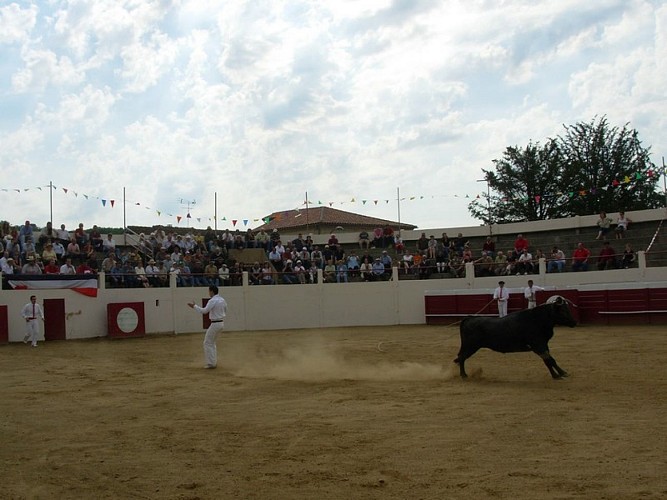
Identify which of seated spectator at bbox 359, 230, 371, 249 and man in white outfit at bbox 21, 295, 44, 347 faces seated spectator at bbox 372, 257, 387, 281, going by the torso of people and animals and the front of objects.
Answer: seated spectator at bbox 359, 230, 371, 249

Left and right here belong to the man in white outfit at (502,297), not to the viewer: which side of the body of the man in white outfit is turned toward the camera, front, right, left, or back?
front

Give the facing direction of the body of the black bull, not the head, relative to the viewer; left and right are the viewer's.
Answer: facing to the right of the viewer

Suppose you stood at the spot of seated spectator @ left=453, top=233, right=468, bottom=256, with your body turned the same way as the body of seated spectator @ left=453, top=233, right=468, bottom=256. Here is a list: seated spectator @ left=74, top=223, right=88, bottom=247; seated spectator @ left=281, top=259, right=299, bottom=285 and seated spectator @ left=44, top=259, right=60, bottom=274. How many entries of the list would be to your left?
0

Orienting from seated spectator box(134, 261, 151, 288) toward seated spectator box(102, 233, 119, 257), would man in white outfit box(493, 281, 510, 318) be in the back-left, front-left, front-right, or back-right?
back-right

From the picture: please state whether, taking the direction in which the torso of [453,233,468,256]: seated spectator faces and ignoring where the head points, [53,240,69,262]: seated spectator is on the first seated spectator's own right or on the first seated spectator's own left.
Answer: on the first seated spectator's own right

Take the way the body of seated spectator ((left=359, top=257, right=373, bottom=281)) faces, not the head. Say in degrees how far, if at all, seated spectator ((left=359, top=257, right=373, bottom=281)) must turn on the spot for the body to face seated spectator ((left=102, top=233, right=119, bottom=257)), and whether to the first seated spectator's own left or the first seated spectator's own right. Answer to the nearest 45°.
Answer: approximately 90° to the first seated spectator's own right

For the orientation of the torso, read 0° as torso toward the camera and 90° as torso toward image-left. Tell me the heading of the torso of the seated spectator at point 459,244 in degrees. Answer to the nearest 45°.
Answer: approximately 0°

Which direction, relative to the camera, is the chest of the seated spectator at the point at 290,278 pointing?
toward the camera

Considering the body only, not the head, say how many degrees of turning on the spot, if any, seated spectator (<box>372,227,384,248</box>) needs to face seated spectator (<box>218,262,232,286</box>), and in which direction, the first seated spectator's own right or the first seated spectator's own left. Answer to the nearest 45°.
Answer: approximately 45° to the first seated spectator's own right

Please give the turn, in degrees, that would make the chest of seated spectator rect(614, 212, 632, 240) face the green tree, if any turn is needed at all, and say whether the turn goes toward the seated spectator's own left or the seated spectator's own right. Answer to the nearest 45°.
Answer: approximately 135° to the seated spectator's own right

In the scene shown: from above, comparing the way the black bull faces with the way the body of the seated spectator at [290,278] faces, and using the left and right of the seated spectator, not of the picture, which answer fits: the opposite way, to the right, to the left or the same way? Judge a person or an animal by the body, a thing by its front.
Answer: to the left

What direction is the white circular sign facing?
toward the camera

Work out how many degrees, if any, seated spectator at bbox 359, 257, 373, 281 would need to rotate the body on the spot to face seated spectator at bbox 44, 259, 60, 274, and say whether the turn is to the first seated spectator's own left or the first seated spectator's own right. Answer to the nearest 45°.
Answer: approximately 90° to the first seated spectator's own right

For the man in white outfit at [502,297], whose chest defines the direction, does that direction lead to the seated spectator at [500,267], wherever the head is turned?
no

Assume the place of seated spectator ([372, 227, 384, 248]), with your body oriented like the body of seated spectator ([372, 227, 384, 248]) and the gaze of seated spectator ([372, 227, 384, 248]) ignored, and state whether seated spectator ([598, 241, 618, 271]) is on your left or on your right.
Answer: on your left

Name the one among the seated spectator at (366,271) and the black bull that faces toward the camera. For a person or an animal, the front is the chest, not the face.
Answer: the seated spectator

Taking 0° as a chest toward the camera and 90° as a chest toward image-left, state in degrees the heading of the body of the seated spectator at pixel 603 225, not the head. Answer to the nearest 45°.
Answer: approximately 45°

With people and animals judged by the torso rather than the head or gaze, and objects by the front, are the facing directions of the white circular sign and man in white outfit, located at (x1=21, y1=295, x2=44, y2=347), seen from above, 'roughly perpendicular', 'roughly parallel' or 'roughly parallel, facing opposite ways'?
roughly parallel
